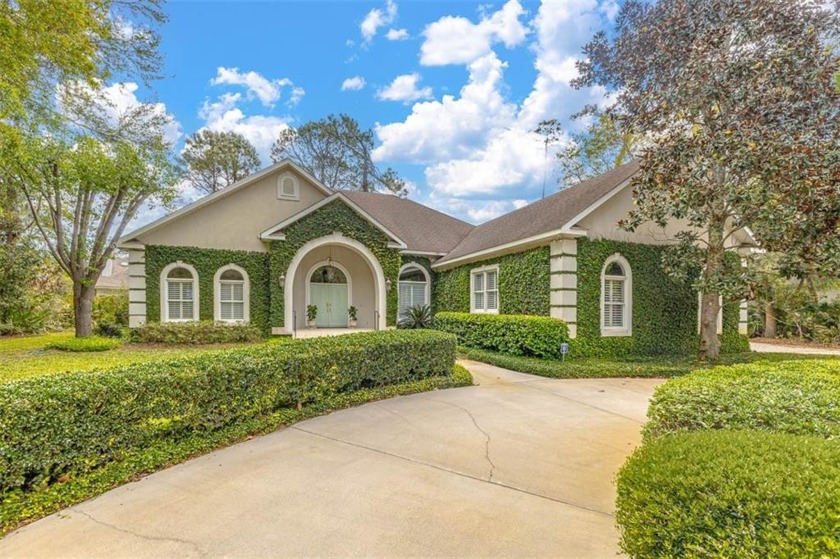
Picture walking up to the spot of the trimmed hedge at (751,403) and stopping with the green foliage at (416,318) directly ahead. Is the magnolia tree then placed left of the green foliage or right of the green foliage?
right

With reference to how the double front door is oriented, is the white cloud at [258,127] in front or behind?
behind

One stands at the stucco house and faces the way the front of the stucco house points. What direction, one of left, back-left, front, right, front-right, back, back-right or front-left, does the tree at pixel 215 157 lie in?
back-right

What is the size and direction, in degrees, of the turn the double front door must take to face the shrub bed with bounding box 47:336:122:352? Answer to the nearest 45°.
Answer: approximately 45° to its right

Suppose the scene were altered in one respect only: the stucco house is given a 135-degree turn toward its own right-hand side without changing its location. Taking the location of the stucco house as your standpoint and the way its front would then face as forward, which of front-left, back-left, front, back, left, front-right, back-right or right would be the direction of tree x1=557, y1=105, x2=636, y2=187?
right

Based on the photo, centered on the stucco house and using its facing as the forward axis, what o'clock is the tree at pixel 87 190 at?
The tree is roughly at 3 o'clock from the stucco house.

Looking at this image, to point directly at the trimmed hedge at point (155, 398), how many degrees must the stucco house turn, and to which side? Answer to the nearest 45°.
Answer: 0° — it already faces it

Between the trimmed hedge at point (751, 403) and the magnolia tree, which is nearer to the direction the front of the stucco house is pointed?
the trimmed hedge
